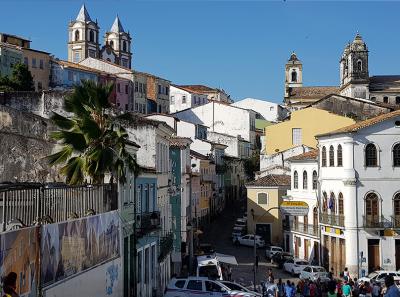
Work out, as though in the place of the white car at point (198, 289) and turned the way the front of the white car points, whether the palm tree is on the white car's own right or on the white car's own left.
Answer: on the white car's own right
